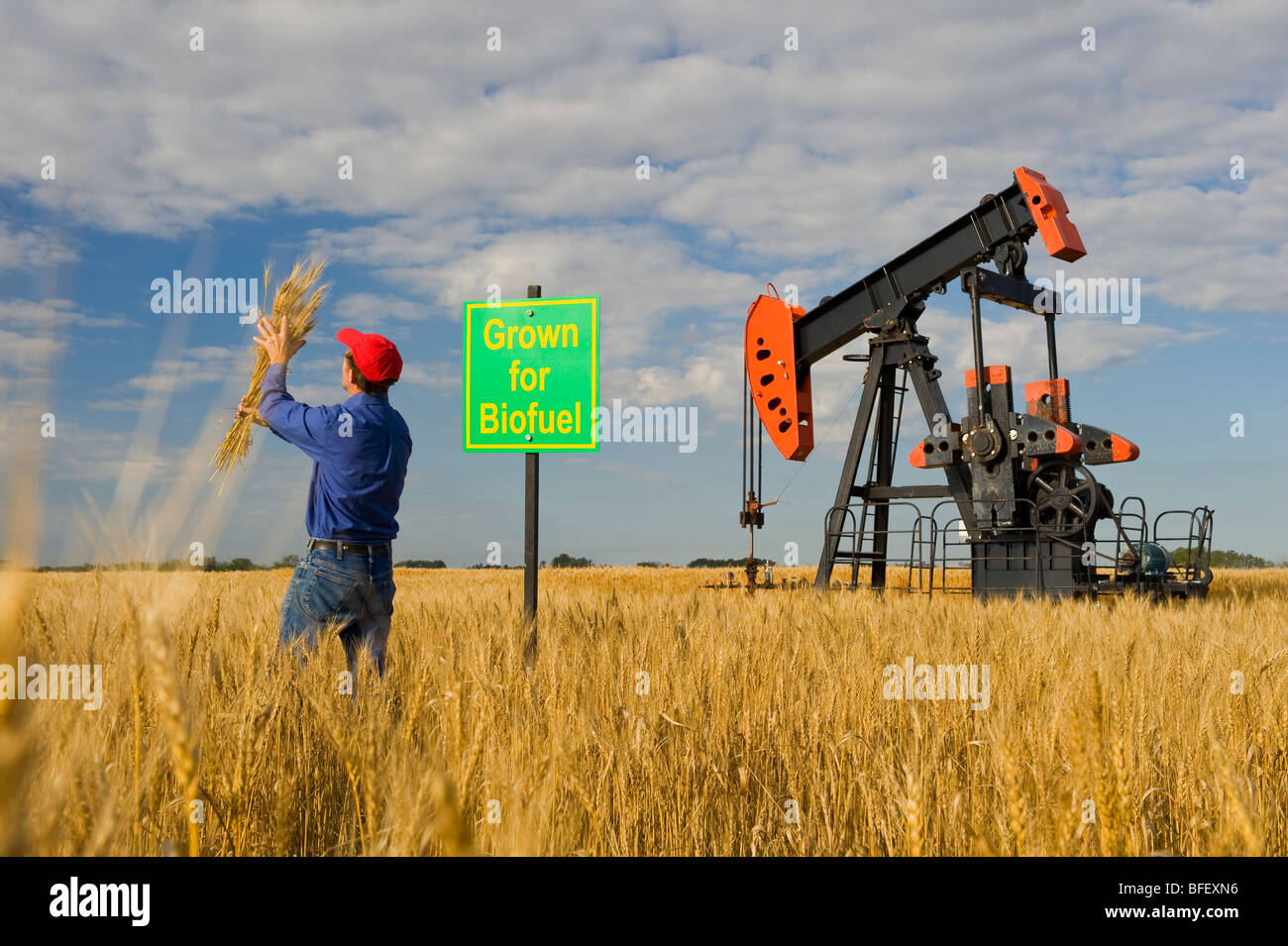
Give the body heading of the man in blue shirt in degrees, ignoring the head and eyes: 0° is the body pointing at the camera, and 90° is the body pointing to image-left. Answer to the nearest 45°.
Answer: approximately 135°

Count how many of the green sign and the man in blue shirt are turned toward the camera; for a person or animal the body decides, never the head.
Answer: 1

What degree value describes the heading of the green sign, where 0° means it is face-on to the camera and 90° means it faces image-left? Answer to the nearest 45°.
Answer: approximately 0°

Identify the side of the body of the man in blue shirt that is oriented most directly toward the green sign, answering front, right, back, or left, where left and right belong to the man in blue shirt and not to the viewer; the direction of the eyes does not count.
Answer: right

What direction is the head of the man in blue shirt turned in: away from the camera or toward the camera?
away from the camera
